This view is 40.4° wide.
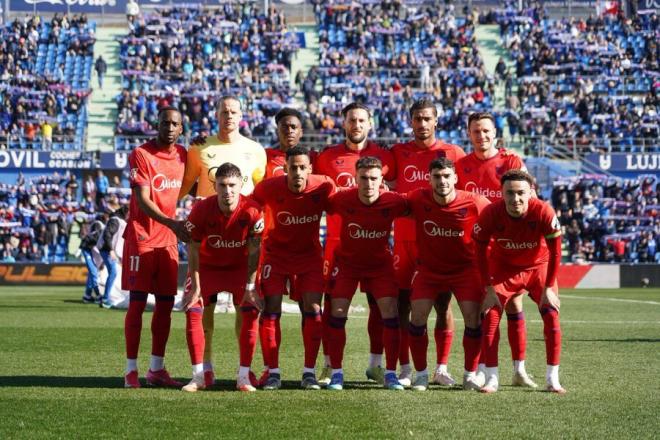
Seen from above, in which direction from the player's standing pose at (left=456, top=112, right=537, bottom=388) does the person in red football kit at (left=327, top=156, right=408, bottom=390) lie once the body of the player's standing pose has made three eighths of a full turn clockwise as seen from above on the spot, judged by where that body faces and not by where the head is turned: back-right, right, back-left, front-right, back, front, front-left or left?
left

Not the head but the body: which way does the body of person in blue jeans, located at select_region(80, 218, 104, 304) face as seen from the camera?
to the viewer's right

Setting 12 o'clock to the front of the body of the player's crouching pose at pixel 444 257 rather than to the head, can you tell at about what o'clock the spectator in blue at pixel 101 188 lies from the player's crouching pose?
The spectator in blue is roughly at 5 o'clock from the player's crouching pose.

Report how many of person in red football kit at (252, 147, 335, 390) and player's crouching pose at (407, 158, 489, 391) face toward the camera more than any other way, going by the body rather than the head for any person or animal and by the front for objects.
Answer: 2

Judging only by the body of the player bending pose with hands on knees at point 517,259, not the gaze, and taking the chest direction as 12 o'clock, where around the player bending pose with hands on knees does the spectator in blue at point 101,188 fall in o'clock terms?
The spectator in blue is roughly at 5 o'clock from the player bending pose with hands on knees.

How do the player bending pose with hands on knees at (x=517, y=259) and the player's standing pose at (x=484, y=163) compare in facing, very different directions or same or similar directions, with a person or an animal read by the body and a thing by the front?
same or similar directions

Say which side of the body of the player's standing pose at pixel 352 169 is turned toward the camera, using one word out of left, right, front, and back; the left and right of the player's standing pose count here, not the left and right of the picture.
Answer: front

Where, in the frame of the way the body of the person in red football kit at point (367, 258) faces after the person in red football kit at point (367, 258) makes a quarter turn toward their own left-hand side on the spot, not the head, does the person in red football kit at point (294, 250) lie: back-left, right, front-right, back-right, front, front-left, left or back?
back

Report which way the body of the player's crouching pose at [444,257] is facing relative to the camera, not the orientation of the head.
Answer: toward the camera

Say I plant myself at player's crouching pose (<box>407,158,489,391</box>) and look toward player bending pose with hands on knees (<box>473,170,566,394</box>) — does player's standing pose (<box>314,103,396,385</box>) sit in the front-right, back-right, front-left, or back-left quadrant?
back-left

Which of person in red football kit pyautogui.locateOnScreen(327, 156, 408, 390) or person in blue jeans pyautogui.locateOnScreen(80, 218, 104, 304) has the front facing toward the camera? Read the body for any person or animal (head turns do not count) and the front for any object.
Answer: the person in red football kit

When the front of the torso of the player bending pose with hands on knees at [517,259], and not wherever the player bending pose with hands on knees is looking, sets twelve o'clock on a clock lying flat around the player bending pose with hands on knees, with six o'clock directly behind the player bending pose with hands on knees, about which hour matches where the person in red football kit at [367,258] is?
The person in red football kit is roughly at 3 o'clock from the player bending pose with hands on knees.

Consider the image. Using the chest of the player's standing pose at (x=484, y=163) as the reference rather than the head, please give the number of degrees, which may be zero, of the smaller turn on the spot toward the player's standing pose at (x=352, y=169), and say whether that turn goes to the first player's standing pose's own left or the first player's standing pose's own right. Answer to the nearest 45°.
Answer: approximately 90° to the first player's standing pose's own right

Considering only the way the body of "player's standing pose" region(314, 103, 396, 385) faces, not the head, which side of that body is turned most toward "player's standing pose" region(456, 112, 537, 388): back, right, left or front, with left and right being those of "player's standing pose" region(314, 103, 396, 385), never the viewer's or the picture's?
left

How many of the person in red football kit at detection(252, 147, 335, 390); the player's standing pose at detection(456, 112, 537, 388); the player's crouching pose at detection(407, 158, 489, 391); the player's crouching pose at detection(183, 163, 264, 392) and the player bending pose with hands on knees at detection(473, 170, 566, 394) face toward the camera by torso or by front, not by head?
5
